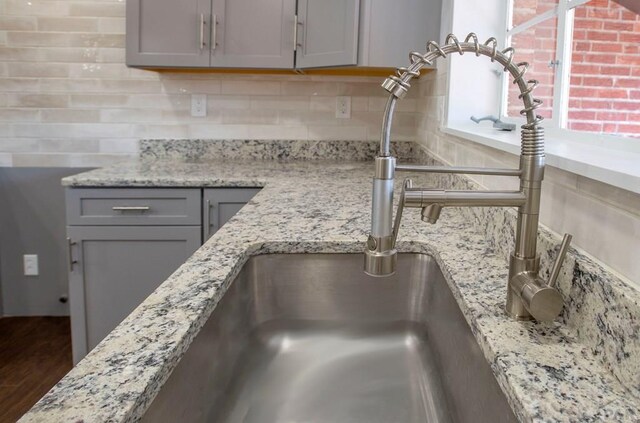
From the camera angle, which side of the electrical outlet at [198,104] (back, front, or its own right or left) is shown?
front

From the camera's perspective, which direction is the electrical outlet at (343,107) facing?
toward the camera

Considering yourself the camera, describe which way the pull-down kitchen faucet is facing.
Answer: facing to the left of the viewer

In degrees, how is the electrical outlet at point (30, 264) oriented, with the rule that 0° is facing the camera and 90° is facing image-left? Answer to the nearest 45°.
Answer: approximately 0°

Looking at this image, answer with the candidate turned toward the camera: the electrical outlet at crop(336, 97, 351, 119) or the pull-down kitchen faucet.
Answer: the electrical outlet

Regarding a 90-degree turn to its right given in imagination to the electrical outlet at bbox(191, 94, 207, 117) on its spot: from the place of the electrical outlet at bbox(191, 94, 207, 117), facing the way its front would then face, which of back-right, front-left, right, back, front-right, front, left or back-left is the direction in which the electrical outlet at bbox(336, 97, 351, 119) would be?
back

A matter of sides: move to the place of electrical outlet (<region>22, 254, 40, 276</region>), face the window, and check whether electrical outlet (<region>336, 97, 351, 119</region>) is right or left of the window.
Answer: left

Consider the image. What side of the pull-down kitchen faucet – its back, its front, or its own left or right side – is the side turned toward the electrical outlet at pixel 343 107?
right

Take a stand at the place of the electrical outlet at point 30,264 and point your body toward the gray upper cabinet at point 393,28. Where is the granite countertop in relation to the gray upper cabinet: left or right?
right

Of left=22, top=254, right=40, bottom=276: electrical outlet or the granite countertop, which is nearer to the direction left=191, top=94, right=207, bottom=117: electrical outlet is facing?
the granite countertop

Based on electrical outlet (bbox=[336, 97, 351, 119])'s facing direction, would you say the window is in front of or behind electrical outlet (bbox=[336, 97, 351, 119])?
in front
